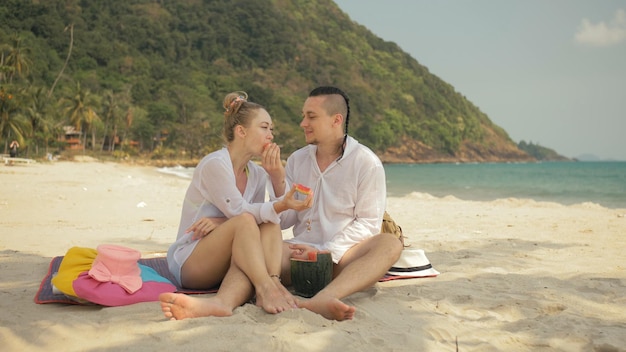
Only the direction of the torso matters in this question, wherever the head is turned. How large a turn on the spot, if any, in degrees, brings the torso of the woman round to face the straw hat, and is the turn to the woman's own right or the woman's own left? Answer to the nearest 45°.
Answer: approximately 90° to the woman's own left

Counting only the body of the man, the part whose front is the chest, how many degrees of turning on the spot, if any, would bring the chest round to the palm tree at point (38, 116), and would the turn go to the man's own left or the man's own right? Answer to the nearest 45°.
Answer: approximately 90° to the man's own right

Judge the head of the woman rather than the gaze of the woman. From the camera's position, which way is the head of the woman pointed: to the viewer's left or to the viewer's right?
to the viewer's right

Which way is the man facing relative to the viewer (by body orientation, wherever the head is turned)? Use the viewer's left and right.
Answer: facing the viewer and to the left of the viewer

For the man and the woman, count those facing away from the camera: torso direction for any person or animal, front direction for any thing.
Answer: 0

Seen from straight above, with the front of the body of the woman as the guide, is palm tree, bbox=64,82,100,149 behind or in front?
behind

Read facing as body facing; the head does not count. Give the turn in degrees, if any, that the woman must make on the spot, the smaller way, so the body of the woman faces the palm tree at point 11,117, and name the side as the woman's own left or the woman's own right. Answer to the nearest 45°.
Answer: approximately 180°

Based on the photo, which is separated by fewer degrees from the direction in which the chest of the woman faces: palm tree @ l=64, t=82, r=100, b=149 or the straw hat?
the straw hat

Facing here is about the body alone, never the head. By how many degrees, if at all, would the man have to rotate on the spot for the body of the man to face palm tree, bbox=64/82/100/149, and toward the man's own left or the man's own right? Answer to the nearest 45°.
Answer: approximately 90° to the man's own right

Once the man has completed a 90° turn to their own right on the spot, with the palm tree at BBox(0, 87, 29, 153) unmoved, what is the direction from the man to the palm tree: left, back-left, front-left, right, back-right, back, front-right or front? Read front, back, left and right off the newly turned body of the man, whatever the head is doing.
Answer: front

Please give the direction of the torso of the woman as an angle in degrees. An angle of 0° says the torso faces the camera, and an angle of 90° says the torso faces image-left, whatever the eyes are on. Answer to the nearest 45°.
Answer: approximately 315°

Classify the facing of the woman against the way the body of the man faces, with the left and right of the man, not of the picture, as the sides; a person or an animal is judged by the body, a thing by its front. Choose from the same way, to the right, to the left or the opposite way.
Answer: to the left

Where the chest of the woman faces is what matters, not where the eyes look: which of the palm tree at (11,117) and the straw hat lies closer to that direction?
the straw hat

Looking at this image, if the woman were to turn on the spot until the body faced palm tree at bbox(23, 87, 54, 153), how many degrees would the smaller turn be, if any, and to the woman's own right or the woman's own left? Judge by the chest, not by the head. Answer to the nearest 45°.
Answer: approximately 135° to the woman's own left
